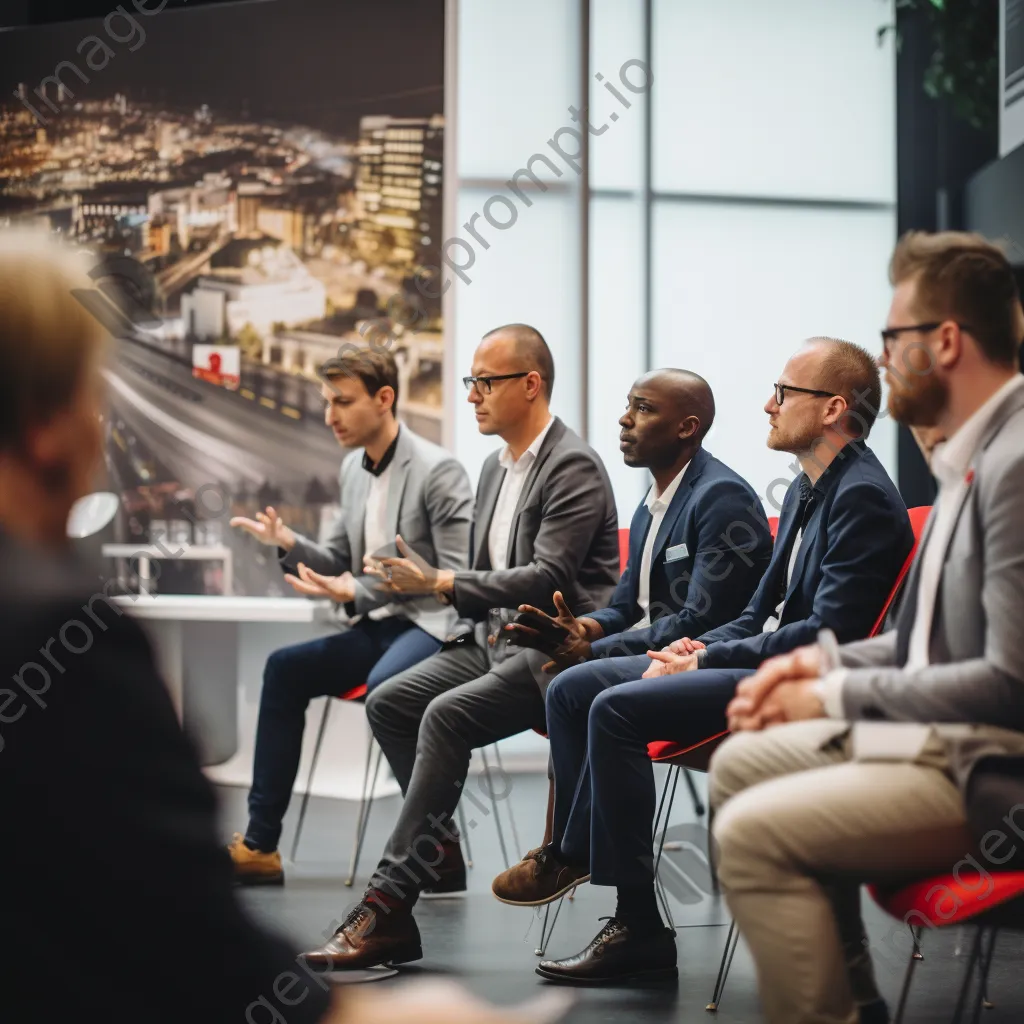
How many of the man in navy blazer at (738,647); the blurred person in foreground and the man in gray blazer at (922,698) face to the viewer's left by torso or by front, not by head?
2

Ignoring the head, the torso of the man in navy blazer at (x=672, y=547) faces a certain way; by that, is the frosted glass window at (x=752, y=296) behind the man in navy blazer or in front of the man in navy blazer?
behind

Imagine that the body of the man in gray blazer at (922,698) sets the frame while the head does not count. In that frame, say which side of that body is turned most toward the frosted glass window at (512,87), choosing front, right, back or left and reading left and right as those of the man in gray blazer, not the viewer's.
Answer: right

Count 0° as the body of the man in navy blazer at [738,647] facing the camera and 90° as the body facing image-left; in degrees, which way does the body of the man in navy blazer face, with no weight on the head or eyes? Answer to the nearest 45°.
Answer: approximately 90°

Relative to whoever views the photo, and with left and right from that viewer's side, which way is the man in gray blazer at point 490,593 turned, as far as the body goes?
facing the viewer and to the left of the viewer

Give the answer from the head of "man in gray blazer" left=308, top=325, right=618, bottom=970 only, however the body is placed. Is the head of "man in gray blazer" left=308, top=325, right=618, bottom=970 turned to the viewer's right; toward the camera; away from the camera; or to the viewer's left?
to the viewer's left

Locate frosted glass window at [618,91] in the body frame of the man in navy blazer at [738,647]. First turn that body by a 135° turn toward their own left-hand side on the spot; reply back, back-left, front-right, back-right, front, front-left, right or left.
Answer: back-left

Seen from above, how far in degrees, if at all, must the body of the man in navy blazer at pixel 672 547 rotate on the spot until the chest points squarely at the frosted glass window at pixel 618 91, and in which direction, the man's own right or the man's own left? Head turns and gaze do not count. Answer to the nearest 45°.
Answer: approximately 135° to the man's own right

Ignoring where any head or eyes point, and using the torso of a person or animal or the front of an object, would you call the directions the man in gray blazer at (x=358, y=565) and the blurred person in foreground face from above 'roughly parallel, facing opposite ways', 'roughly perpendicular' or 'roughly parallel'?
roughly parallel, facing opposite ways

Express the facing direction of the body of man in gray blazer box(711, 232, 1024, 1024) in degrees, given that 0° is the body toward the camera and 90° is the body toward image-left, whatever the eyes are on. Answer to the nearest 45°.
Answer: approximately 90°

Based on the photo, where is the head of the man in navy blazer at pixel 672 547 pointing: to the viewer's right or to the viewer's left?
to the viewer's left

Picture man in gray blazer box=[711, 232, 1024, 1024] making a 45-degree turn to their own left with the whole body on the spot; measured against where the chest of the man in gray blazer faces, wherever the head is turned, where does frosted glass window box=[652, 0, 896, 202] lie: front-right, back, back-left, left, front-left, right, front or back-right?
back-right

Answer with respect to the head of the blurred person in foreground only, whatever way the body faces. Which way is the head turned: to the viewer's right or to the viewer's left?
to the viewer's right

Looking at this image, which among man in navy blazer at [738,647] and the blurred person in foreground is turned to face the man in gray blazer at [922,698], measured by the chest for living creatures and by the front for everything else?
the blurred person in foreground
